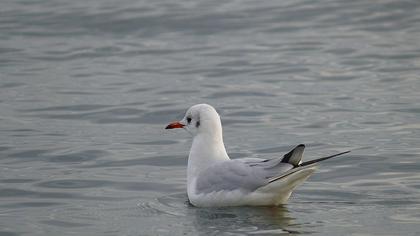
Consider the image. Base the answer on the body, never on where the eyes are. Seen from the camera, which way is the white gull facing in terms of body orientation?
to the viewer's left
